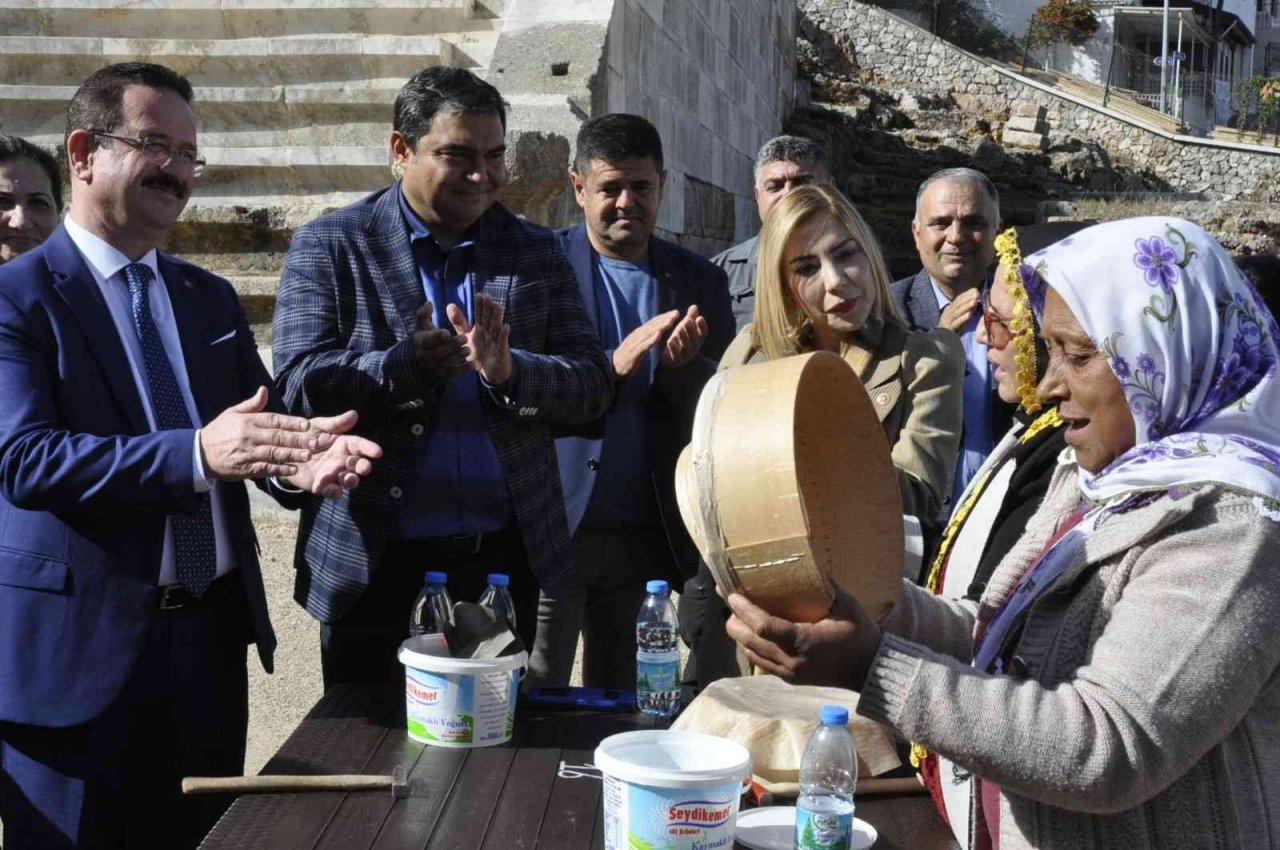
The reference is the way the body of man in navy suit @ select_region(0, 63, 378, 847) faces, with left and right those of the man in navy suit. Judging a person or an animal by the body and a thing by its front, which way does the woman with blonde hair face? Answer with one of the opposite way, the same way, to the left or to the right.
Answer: to the right

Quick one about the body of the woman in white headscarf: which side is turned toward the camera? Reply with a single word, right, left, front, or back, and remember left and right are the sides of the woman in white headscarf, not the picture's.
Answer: left

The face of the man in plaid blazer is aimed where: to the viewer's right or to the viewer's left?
to the viewer's right

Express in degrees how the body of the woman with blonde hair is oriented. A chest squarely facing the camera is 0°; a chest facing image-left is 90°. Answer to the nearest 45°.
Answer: approximately 0°

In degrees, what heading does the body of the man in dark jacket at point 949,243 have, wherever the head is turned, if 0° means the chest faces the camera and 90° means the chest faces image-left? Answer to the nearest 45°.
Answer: approximately 0°

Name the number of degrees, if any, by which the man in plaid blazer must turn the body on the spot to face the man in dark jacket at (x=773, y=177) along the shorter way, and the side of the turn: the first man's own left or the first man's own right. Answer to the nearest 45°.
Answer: approximately 90° to the first man's own left

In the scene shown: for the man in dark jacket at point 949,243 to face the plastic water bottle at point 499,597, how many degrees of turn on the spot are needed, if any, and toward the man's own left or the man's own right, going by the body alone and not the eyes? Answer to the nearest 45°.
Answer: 0° — they already face it

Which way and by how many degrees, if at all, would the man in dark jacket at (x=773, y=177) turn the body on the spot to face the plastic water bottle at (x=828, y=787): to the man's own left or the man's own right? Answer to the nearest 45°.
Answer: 0° — they already face it
